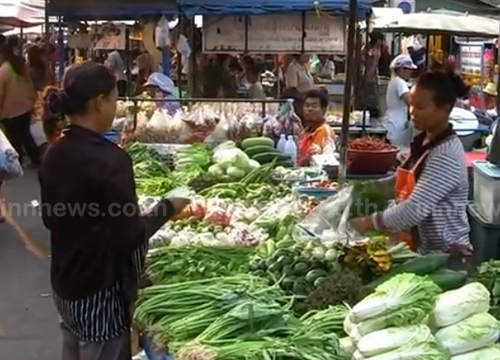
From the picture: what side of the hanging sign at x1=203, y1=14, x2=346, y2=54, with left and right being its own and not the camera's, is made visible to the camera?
front

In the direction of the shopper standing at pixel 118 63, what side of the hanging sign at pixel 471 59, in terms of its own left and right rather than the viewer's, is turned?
right

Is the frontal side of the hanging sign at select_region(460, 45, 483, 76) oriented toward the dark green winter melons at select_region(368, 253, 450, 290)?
yes

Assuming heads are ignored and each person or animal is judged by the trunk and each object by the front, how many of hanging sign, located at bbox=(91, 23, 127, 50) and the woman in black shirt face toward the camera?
1

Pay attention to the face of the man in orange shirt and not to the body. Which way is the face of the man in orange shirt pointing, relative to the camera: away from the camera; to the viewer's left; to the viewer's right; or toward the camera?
toward the camera

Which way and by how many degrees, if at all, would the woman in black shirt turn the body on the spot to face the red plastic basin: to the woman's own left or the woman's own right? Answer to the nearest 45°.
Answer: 0° — they already face it

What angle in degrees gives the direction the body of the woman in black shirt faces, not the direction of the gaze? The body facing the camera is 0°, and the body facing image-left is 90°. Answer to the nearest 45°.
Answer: approximately 225°

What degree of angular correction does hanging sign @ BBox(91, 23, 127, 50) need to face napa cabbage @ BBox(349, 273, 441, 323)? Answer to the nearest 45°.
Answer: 0° — it already faces it

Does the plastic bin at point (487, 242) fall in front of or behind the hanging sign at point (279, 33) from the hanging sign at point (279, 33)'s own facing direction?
in front

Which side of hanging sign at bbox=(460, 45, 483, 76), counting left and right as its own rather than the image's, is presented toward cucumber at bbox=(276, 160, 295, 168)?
front

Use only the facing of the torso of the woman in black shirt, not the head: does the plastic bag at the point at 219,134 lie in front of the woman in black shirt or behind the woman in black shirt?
in front

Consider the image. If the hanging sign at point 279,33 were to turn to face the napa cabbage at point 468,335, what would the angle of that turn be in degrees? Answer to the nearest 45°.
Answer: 0° — it already faces it

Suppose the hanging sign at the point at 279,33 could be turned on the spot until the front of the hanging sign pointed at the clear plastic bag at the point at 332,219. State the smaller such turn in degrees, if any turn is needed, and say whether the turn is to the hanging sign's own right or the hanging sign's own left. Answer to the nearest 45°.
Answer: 0° — it already faces it
